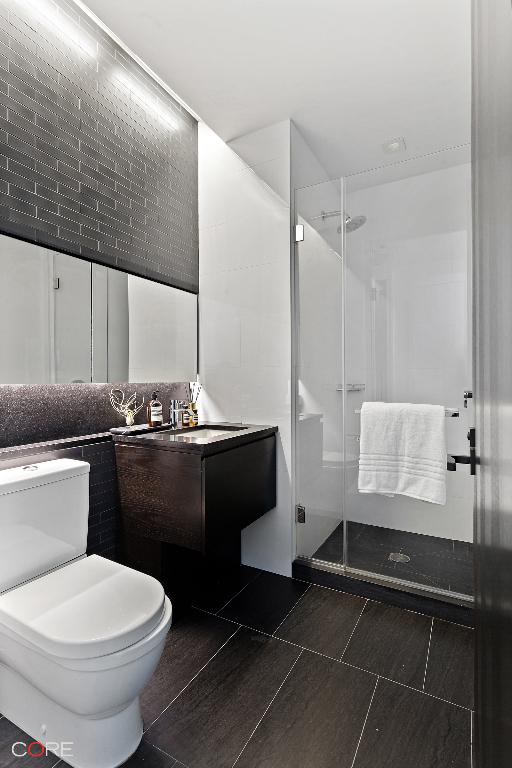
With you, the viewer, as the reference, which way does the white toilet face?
facing the viewer and to the right of the viewer

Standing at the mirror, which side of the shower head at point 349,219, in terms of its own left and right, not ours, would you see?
back

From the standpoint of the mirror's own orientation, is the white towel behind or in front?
in front

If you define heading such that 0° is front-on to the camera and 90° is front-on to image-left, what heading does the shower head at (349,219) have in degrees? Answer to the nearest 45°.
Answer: approximately 270°

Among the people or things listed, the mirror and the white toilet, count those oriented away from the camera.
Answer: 0

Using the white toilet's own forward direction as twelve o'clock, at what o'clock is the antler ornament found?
The antler ornament is roughly at 8 o'clock from the white toilet.

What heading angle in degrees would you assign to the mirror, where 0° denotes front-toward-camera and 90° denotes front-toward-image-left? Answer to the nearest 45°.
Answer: approximately 315°

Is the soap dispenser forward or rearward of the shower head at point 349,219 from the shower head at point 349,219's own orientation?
rearward
